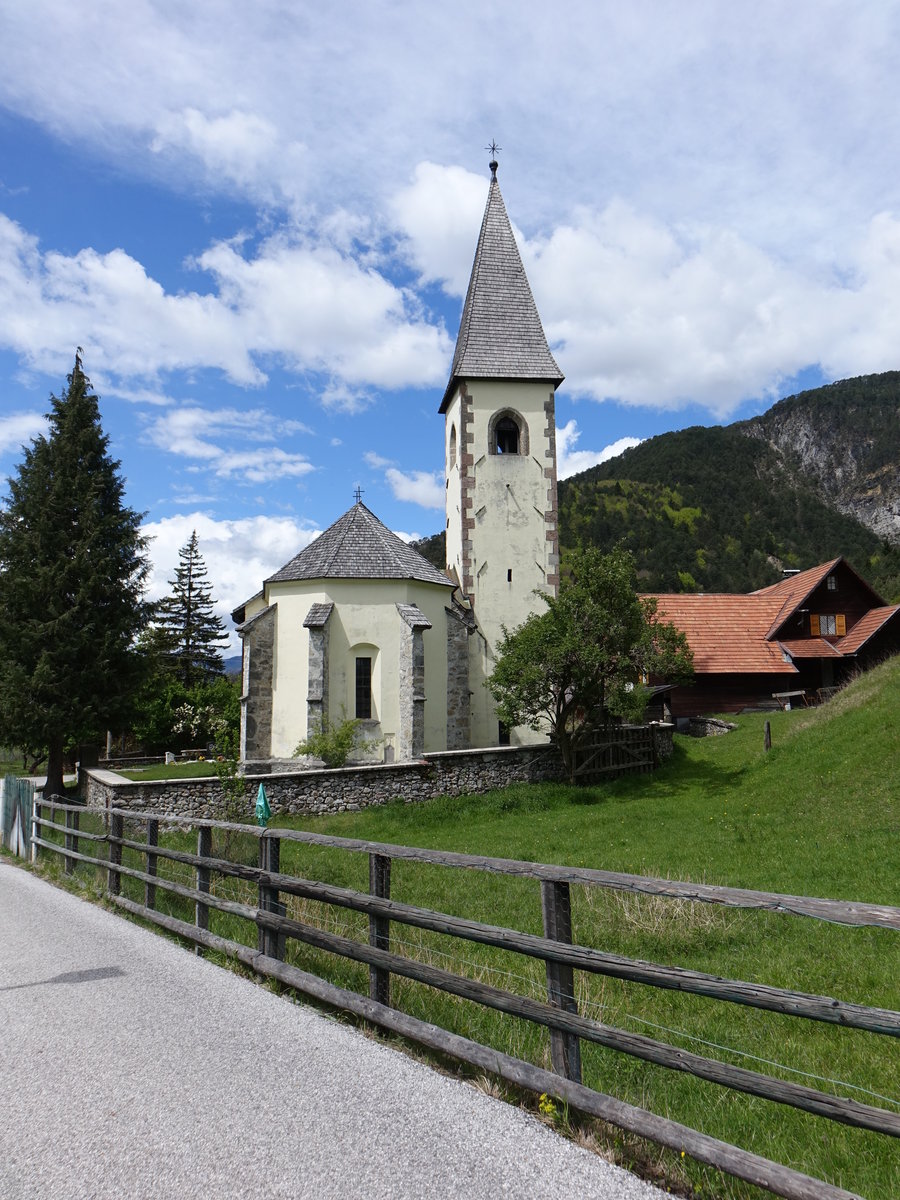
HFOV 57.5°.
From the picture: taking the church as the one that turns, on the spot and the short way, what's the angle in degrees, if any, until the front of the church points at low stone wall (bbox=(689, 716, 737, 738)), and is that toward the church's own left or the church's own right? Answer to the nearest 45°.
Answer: approximately 90° to the church's own right

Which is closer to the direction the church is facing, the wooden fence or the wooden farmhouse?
the wooden farmhouse

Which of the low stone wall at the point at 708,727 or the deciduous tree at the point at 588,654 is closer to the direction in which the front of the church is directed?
the low stone wall

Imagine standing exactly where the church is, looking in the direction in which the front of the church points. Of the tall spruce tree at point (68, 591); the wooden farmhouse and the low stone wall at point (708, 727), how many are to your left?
1

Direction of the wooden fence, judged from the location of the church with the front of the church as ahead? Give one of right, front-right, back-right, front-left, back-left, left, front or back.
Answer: back

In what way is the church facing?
away from the camera

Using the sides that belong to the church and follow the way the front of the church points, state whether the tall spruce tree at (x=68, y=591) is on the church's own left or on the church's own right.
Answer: on the church's own left

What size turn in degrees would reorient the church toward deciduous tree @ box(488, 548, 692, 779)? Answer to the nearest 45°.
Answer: approximately 135° to its right

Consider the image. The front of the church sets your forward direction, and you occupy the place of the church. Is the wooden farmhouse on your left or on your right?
on your right
